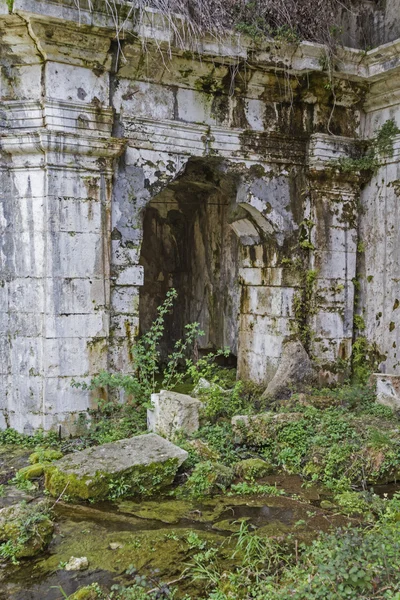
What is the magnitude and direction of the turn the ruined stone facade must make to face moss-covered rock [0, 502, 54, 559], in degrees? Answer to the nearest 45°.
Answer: approximately 45° to its right

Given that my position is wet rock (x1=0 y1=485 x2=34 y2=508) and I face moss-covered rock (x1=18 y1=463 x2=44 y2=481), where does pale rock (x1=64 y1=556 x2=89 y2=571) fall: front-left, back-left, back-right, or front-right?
back-right

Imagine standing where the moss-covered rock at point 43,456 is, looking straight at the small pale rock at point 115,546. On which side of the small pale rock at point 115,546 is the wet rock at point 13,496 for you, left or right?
right

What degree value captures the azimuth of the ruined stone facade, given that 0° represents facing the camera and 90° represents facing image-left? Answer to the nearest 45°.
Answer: approximately 315°
